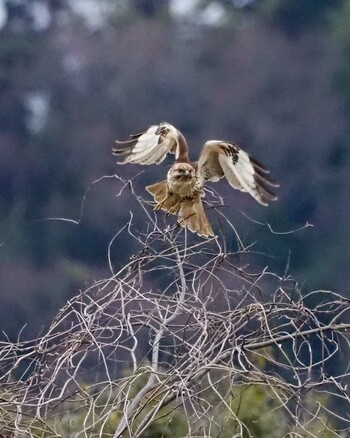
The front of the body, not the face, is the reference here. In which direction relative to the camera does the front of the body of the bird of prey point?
toward the camera
